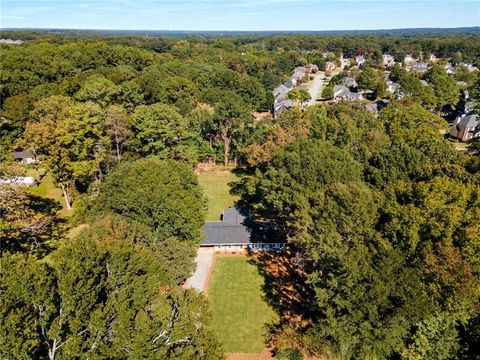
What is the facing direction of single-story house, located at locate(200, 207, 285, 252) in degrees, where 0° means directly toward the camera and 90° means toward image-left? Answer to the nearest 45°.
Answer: approximately 0°

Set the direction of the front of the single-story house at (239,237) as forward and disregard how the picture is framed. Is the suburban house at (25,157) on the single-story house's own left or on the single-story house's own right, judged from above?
on the single-story house's own right
